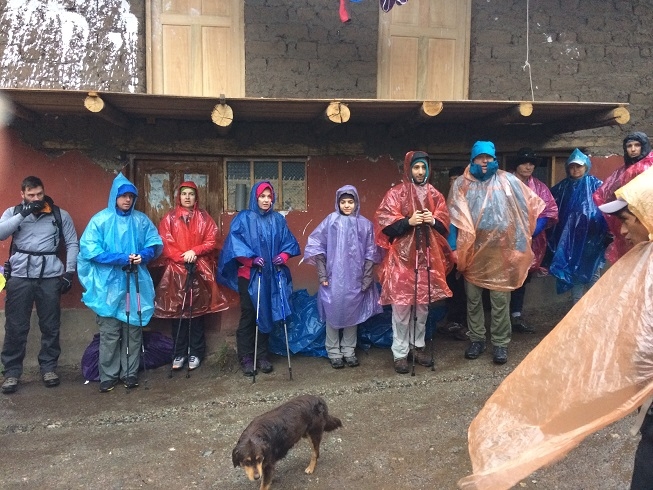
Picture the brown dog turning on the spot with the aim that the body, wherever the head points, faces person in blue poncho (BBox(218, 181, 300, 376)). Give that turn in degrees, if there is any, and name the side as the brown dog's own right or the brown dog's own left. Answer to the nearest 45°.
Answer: approximately 135° to the brown dog's own right

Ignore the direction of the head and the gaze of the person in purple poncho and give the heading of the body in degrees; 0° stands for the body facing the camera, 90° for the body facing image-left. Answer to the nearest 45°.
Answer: approximately 0°

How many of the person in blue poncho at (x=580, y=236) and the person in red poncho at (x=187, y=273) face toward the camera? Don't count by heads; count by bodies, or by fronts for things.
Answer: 2

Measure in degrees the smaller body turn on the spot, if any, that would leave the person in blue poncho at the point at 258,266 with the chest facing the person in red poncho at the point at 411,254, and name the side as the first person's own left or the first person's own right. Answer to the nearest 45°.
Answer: approximately 45° to the first person's own left

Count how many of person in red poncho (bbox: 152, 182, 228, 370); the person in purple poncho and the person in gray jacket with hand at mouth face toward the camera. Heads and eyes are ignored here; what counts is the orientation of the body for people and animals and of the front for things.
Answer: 3

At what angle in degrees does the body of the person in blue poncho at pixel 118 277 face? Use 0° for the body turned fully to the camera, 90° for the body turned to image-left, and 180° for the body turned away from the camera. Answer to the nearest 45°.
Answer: approximately 315°

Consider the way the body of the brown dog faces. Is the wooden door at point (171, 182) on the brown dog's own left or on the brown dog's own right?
on the brown dog's own right

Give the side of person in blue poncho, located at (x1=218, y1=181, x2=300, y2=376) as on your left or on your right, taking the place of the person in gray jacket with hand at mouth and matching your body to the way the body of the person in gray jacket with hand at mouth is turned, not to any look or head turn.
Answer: on your left

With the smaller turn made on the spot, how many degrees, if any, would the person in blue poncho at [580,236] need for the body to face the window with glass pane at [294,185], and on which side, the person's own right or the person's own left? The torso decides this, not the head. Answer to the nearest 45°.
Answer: approximately 90° to the person's own right
